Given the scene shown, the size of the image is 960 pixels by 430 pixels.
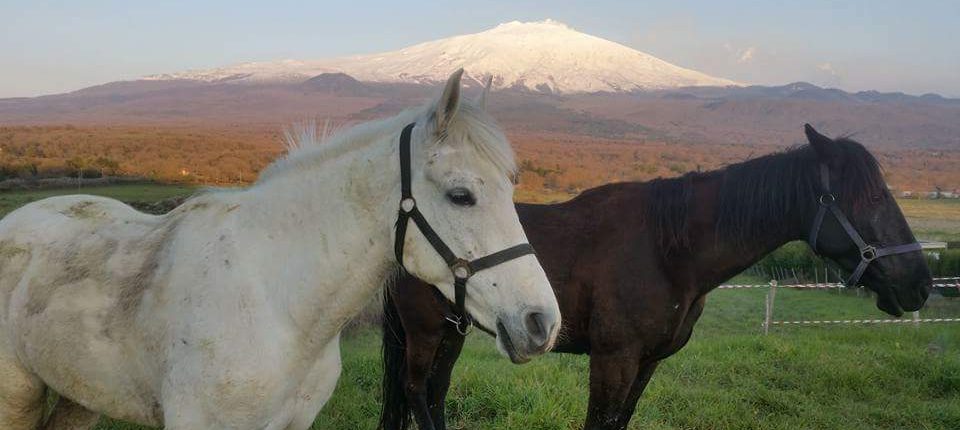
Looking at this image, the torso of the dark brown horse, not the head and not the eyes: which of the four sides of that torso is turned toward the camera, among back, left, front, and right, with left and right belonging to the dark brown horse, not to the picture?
right

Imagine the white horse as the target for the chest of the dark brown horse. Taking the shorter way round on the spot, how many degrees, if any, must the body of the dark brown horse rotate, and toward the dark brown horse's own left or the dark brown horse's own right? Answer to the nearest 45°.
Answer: approximately 135° to the dark brown horse's own right
